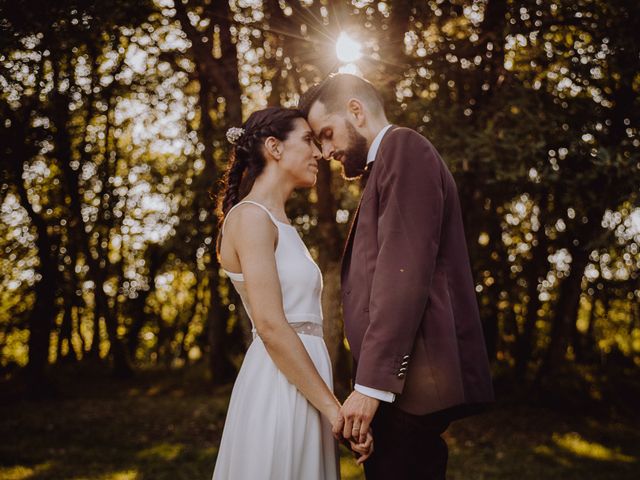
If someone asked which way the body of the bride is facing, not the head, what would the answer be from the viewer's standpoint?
to the viewer's right

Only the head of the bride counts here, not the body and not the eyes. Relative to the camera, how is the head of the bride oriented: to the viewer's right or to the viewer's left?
to the viewer's right

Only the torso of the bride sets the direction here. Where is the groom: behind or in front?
in front

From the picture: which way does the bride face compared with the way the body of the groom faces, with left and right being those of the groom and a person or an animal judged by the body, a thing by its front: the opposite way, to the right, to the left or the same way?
the opposite way

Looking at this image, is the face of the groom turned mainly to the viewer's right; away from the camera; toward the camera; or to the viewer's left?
to the viewer's left

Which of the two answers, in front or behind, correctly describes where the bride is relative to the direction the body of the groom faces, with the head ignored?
in front

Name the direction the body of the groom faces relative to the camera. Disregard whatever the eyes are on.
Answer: to the viewer's left

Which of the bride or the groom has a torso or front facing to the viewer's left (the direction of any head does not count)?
the groom

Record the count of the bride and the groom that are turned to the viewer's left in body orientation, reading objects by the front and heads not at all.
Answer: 1
